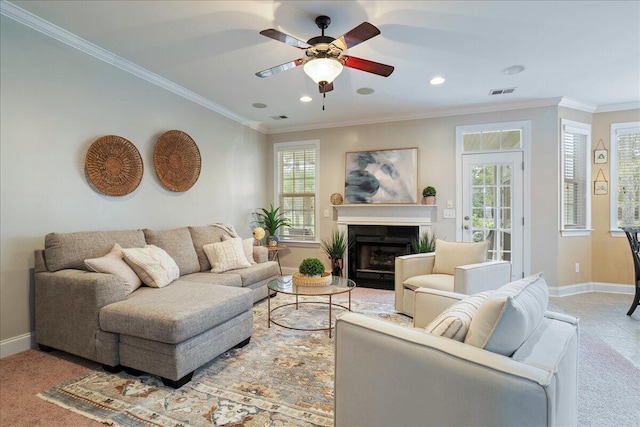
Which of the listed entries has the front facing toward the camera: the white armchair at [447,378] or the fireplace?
the fireplace

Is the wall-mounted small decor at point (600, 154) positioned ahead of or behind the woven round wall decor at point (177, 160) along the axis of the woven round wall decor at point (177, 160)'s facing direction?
ahead

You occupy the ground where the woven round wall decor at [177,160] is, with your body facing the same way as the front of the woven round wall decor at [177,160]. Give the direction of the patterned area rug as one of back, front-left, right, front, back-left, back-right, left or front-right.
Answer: front-right

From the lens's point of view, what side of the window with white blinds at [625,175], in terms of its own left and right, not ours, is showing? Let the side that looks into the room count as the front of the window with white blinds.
front

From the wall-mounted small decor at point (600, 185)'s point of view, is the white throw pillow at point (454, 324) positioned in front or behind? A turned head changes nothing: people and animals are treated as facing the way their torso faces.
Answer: in front

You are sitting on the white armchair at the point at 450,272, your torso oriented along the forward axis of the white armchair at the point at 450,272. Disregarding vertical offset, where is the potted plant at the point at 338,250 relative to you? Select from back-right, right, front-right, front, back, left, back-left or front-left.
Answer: right

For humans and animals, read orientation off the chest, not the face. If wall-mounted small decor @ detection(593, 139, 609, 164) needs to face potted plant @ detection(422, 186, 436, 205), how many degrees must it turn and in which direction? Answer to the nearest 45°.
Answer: approximately 45° to its right

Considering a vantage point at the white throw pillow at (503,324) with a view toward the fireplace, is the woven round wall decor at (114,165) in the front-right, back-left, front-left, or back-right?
front-left

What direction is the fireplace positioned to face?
toward the camera

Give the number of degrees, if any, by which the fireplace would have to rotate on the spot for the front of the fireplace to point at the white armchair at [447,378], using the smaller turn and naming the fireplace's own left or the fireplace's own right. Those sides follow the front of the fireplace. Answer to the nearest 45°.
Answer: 0° — it already faces it

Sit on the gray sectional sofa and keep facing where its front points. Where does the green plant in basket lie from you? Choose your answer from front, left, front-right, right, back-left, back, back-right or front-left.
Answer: front-left

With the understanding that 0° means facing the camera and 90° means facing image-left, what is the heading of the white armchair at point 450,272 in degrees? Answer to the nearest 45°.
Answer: approximately 45°

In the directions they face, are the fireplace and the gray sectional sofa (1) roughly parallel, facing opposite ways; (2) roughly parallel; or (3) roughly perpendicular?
roughly perpendicular
